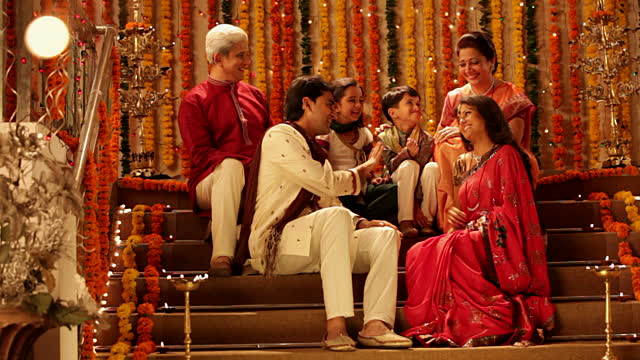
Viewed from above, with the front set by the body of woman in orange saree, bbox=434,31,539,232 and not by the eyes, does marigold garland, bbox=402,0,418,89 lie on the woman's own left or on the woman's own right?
on the woman's own right

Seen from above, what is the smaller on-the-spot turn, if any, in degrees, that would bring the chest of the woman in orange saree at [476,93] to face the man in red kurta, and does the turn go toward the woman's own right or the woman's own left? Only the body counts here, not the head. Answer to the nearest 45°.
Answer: approximately 45° to the woman's own right

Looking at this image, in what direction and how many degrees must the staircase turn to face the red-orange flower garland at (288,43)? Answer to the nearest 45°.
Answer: approximately 180°

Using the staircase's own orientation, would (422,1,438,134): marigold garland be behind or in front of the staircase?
behind

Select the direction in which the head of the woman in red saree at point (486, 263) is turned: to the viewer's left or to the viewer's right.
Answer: to the viewer's left

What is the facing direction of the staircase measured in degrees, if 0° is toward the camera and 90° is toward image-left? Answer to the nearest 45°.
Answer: approximately 0°

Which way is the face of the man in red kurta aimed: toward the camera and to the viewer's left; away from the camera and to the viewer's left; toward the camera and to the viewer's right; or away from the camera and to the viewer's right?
toward the camera and to the viewer's right

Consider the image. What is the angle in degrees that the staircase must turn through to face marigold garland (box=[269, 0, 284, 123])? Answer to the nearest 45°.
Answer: approximately 180°

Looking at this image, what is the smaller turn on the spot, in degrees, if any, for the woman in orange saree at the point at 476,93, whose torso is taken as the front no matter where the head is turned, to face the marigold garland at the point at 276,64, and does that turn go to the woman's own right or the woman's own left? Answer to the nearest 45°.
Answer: approximately 90° to the woman's own right

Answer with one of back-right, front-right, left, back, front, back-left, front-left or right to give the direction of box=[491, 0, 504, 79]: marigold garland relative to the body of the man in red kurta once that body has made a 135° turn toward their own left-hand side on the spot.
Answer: front-right
